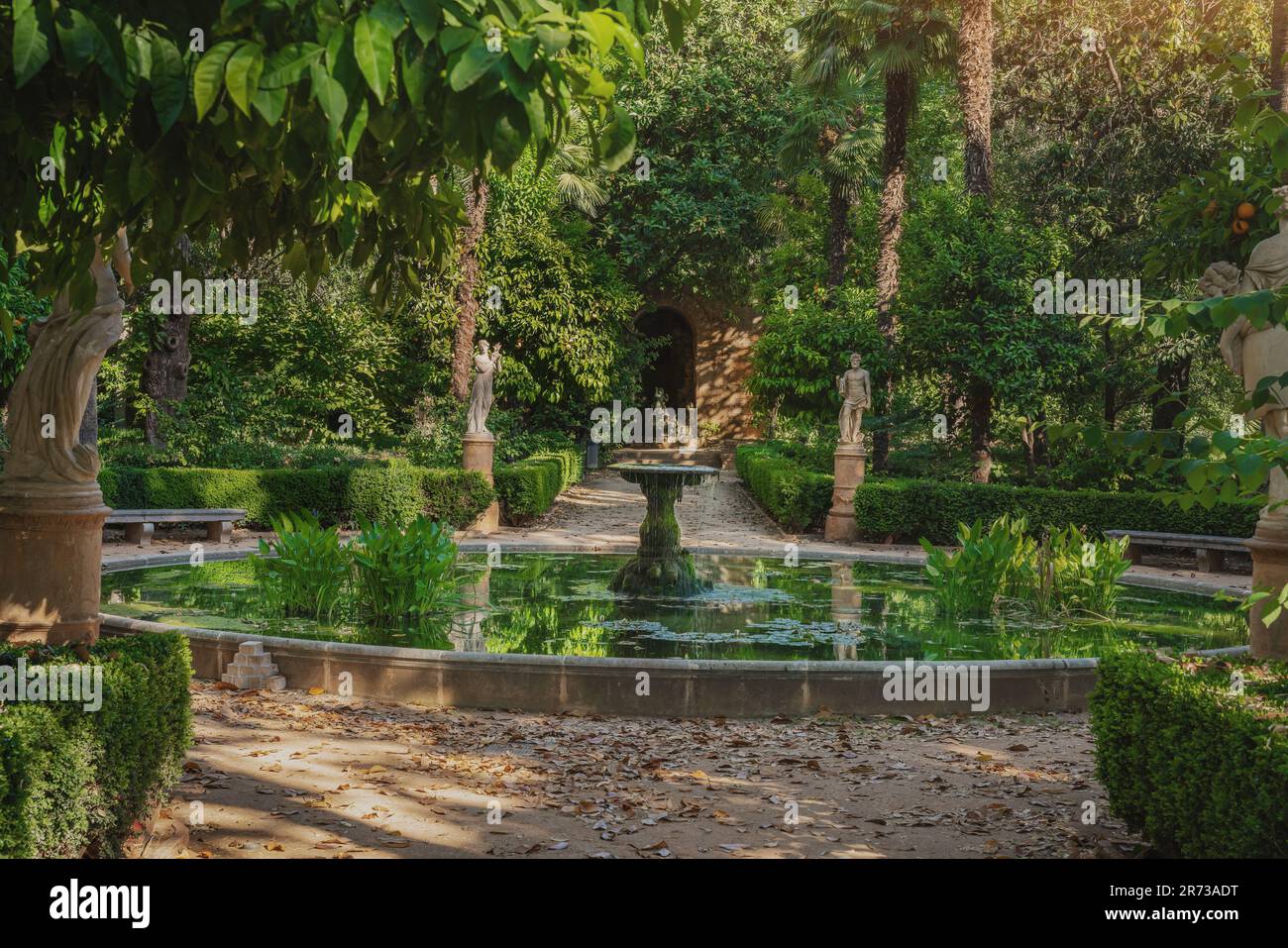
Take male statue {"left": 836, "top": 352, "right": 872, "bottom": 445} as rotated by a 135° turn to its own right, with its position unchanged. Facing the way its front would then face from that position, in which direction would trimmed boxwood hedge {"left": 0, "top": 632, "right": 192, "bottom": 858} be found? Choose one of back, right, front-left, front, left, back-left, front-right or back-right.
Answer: back-left

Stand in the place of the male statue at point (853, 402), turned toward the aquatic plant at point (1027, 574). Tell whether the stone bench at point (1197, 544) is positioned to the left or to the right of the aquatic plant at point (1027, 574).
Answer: left

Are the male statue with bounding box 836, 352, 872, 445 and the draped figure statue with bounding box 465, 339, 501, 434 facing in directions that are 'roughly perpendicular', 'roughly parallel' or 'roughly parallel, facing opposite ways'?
roughly parallel

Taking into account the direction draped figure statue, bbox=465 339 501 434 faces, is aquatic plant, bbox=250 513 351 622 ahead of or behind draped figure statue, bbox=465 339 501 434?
ahead

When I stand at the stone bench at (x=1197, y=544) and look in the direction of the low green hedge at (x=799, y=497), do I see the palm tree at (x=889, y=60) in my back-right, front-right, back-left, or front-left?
front-right

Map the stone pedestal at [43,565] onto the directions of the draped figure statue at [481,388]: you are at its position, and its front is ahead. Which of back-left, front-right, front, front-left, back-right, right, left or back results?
front

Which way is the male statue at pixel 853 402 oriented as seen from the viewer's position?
toward the camera

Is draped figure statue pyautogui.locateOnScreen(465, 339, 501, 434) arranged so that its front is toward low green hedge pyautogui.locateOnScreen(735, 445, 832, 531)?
no

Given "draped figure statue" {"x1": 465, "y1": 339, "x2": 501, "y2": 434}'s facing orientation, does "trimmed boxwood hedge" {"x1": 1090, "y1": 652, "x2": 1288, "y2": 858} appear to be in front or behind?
in front

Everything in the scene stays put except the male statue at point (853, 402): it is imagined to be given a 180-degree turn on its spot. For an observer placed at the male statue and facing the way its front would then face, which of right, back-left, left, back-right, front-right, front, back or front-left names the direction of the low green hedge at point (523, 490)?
left

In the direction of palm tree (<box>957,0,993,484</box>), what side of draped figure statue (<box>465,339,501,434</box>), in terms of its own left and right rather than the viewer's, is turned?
left

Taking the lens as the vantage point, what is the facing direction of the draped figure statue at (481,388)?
facing the viewer

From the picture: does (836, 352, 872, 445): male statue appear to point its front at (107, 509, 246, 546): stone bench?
no

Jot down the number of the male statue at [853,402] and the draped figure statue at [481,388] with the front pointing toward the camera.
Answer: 2

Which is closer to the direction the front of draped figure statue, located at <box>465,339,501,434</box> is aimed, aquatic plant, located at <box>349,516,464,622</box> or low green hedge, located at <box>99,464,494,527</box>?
the aquatic plant

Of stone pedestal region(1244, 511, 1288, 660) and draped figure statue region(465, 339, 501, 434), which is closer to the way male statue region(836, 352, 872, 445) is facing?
the stone pedestal
